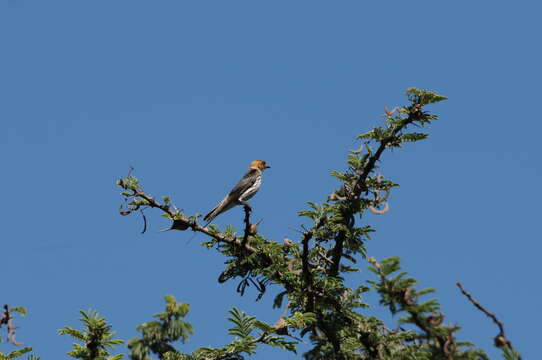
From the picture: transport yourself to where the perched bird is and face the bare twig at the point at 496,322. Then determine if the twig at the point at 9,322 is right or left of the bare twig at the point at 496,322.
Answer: right

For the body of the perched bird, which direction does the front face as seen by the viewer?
to the viewer's right

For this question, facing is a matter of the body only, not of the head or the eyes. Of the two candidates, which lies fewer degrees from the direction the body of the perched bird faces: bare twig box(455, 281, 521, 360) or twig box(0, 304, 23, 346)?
the bare twig

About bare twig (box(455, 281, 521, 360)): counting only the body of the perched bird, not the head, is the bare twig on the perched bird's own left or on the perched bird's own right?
on the perched bird's own right

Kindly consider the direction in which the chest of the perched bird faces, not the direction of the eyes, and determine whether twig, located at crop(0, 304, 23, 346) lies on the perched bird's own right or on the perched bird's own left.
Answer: on the perched bird's own right
